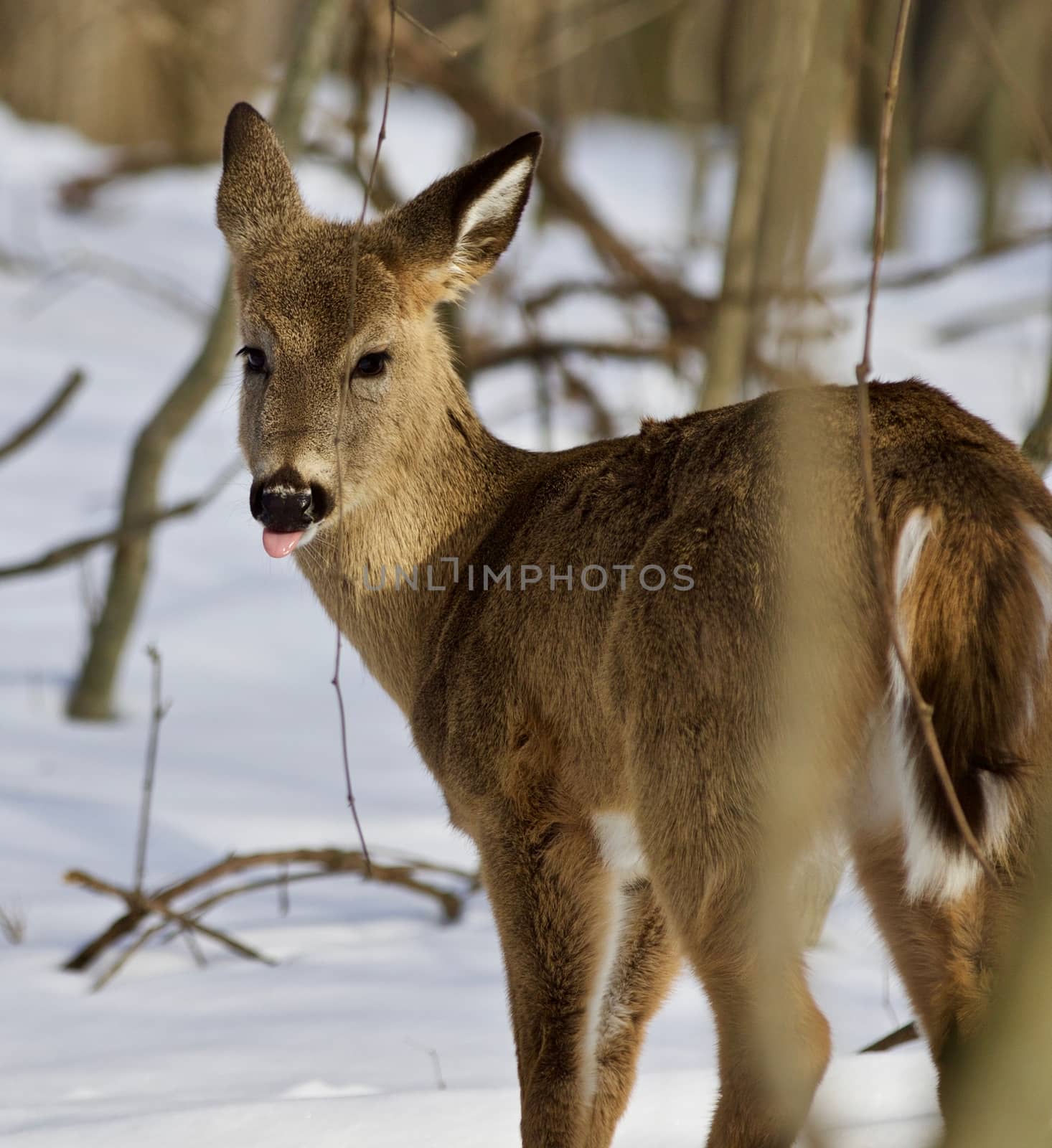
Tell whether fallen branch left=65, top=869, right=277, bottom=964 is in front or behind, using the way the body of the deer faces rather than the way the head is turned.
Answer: in front

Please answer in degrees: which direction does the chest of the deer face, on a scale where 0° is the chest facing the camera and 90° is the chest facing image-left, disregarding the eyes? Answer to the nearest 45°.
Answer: approximately 135°

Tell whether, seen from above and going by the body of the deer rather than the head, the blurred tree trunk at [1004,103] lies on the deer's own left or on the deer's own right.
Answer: on the deer's own right

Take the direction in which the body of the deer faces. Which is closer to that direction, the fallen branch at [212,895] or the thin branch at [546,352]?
the fallen branch

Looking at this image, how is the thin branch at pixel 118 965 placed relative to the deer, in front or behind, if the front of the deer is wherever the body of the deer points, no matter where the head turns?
in front

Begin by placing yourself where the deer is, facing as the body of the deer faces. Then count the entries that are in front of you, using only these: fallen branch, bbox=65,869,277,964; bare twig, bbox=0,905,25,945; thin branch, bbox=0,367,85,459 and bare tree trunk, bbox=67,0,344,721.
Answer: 4

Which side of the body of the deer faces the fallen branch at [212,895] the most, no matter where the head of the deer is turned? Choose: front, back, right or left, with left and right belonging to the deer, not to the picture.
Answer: front

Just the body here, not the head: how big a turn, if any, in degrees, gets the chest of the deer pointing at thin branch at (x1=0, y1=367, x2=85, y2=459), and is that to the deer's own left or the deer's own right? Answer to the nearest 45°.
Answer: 0° — it already faces it

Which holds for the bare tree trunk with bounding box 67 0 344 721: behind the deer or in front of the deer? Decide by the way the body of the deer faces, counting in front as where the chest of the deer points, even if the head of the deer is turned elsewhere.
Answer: in front

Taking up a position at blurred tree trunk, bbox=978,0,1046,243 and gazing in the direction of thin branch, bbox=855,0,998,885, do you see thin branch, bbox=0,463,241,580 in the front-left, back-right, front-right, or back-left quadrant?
front-right

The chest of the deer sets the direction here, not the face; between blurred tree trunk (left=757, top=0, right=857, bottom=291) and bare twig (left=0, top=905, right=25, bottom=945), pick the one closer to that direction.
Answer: the bare twig

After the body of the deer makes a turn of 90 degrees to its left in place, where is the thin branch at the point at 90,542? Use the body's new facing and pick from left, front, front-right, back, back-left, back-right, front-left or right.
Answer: right

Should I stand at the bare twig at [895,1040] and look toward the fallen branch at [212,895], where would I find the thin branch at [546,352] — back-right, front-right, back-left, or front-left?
front-right

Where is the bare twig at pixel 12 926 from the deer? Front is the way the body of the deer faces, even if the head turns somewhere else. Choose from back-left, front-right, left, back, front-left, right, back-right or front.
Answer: front
